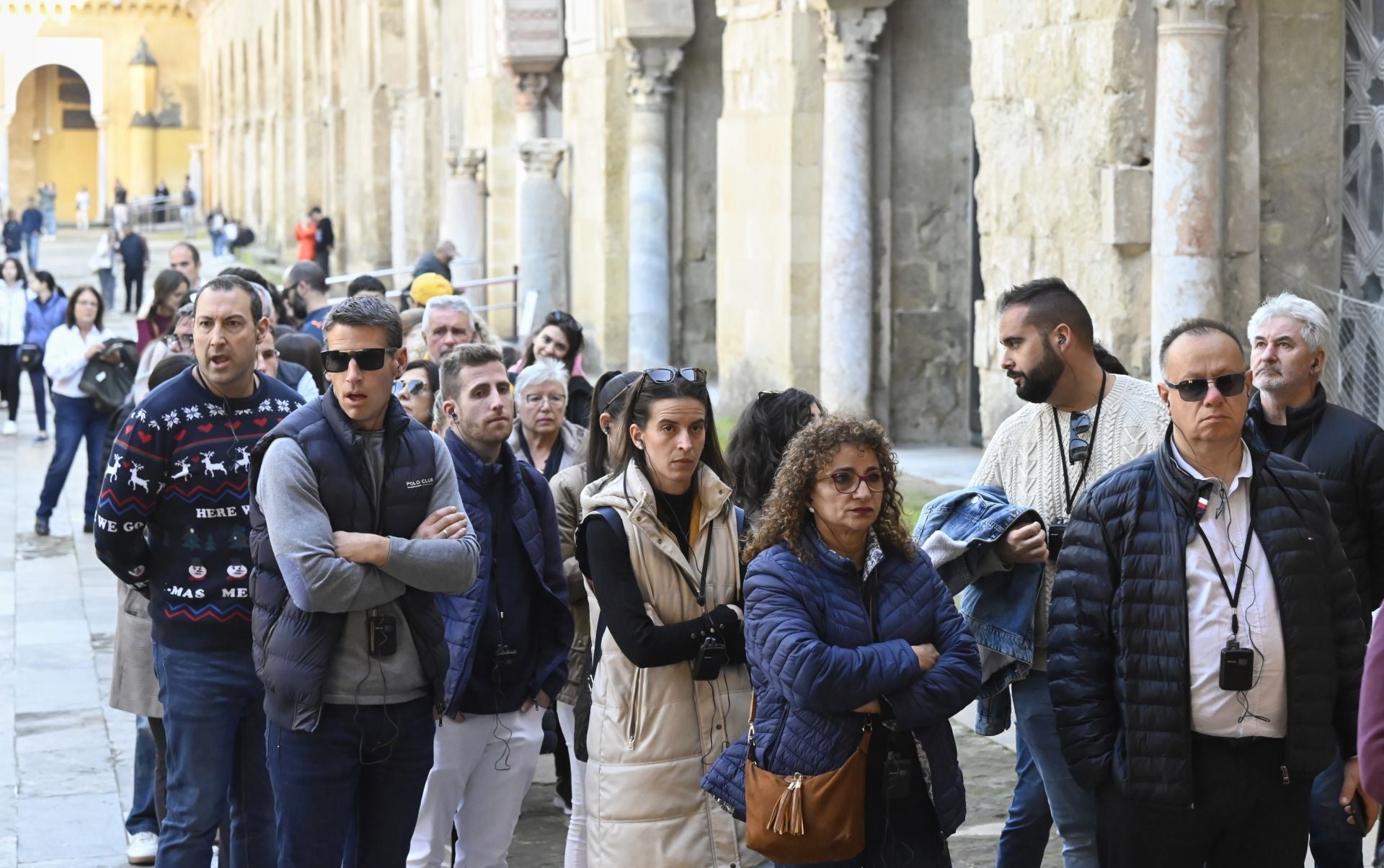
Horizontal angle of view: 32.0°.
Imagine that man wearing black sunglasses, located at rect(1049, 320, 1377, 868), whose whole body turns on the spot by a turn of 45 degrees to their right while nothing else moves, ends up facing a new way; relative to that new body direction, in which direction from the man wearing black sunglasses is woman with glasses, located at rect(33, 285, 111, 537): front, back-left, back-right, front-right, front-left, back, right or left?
right

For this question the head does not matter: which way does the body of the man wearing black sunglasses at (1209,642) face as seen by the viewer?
toward the camera

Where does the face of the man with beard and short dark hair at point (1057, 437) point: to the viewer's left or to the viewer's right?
to the viewer's left

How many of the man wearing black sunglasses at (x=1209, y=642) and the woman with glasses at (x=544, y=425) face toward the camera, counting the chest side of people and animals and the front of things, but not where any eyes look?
2

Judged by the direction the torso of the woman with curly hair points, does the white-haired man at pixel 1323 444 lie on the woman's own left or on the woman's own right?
on the woman's own left

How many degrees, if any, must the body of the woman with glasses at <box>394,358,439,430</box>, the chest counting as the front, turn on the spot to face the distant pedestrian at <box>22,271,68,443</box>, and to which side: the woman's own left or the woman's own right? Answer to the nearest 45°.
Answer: approximately 135° to the woman's own right

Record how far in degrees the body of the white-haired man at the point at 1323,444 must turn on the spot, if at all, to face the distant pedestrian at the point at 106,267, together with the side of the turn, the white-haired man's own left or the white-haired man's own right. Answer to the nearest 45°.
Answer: approximately 90° to the white-haired man's own right

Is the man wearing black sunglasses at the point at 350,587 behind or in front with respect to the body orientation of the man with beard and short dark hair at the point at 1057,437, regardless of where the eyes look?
in front

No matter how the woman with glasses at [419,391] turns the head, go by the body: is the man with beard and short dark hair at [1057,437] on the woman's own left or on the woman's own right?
on the woman's own left

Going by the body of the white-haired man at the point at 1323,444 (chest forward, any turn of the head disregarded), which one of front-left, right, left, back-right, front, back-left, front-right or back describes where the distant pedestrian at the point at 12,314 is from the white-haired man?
right
